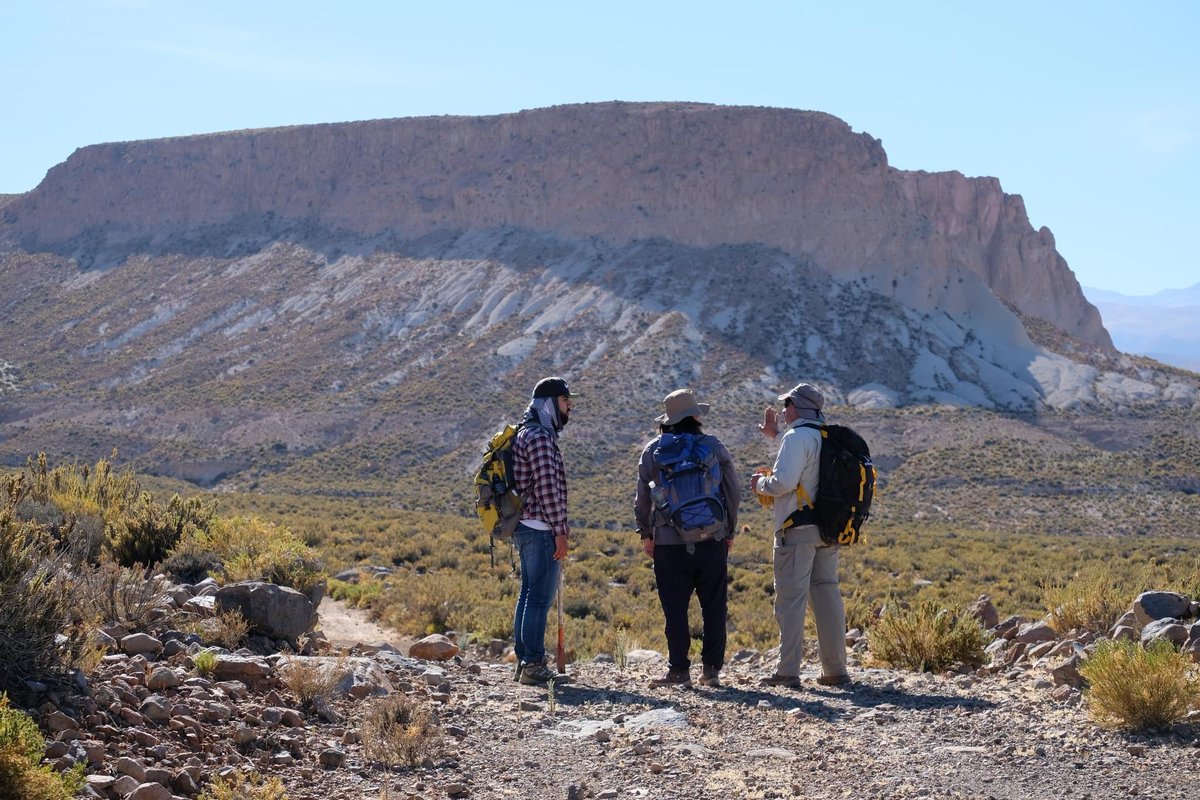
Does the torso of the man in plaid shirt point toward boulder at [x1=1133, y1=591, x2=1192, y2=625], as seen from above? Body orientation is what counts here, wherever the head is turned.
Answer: yes

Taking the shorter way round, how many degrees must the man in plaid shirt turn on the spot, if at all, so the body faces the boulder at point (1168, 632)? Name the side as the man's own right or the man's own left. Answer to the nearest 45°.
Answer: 0° — they already face it

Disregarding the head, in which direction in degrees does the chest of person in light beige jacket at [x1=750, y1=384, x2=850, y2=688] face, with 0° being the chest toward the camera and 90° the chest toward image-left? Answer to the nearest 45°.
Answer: approximately 90°

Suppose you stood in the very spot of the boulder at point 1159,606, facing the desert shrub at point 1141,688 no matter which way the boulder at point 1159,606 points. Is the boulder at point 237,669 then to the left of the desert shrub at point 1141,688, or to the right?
right

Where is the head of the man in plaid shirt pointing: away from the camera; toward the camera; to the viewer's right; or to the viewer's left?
to the viewer's right

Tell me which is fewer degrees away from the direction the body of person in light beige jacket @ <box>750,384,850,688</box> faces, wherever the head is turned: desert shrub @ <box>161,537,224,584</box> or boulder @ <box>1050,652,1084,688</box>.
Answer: the desert shrub

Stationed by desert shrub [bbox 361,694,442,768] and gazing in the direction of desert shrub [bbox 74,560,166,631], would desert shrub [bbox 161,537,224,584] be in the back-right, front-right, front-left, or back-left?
front-right

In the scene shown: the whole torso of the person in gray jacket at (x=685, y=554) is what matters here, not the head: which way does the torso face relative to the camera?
away from the camera

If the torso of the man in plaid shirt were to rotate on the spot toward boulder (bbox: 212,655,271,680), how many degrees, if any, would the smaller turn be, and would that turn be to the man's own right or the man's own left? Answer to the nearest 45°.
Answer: approximately 135° to the man's own right

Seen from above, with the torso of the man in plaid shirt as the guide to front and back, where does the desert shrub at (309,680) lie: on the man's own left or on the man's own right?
on the man's own right

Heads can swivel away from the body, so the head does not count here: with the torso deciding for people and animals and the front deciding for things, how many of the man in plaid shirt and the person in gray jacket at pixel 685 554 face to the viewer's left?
0

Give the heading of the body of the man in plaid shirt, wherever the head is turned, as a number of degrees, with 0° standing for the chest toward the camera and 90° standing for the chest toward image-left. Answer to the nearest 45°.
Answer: approximately 270°

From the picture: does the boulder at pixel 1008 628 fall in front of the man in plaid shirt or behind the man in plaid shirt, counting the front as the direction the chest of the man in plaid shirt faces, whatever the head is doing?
in front

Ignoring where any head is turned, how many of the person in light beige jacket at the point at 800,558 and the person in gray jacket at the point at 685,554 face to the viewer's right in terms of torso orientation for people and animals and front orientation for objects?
0

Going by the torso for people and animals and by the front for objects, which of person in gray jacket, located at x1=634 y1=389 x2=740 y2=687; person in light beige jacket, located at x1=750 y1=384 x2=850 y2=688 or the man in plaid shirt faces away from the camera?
person in gray jacket, located at x1=634 y1=389 x2=740 y2=687
